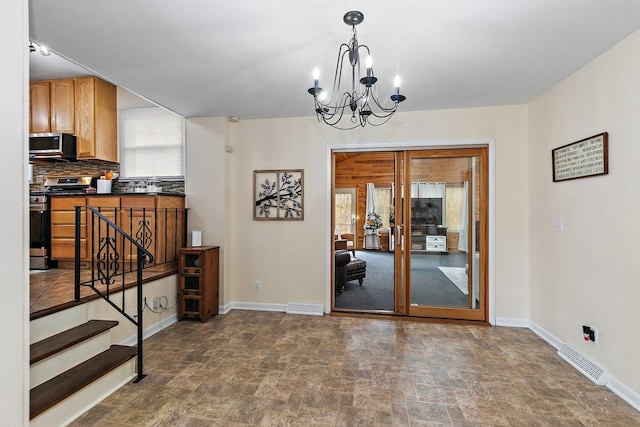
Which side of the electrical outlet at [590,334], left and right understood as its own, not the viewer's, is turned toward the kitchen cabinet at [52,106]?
front

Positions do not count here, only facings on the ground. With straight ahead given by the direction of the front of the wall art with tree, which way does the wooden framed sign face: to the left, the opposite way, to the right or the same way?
to the right

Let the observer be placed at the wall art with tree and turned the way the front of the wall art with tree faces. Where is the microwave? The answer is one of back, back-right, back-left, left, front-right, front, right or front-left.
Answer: right

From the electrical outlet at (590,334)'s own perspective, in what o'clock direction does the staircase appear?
The staircase is roughly at 12 o'clock from the electrical outlet.

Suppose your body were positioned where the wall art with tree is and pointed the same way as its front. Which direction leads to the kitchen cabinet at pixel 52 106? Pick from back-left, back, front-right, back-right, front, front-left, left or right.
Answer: right

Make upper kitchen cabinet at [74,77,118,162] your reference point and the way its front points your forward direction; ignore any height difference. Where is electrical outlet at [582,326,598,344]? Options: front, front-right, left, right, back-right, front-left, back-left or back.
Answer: left

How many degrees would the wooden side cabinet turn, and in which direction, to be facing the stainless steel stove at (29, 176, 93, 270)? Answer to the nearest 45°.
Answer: approximately 90° to its right

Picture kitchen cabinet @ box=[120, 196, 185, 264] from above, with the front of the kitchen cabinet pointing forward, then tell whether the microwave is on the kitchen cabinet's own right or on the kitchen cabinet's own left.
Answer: on the kitchen cabinet's own right

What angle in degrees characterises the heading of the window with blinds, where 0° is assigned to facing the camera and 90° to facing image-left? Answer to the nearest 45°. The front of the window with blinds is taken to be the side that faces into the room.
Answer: approximately 0°

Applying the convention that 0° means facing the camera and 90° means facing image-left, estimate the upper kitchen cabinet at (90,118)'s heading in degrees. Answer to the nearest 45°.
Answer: approximately 45°

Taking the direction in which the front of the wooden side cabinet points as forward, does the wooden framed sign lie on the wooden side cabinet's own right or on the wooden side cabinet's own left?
on the wooden side cabinet's own left

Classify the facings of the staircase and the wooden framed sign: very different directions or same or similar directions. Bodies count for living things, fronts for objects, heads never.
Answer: very different directions

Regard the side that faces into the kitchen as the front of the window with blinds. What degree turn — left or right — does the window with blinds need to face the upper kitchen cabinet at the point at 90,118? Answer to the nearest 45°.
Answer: approximately 90° to its right
